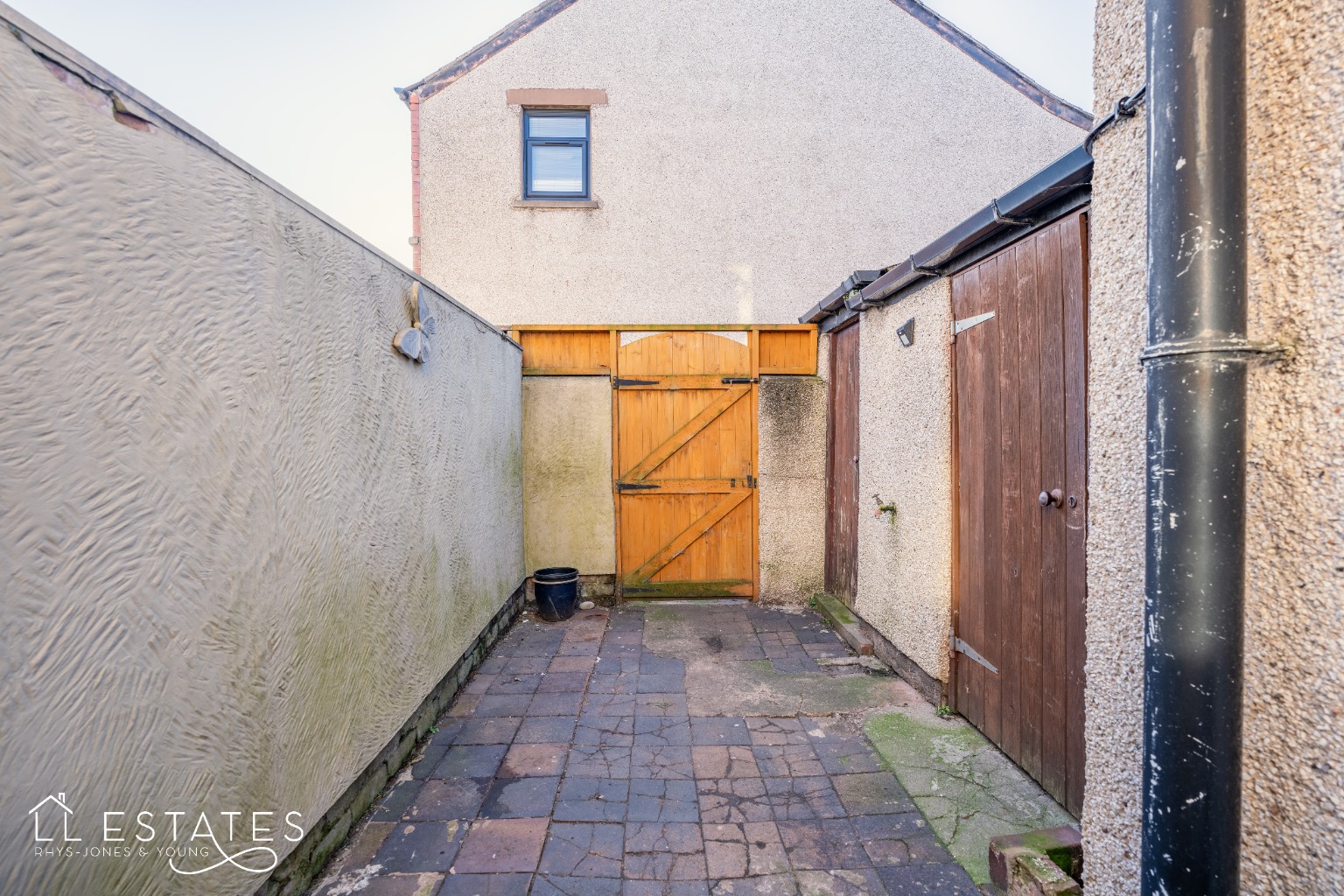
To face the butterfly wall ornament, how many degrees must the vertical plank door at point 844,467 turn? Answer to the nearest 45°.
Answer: approximately 45° to its left

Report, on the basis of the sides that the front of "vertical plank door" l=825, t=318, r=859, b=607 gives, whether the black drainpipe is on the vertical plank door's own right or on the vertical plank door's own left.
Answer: on the vertical plank door's own left

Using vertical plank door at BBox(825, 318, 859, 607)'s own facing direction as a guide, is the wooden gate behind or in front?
in front

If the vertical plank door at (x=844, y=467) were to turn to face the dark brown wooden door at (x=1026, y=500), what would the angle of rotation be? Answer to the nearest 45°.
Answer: approximately 90° to its left

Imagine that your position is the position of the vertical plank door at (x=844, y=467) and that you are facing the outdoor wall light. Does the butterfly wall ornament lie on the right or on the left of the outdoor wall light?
right

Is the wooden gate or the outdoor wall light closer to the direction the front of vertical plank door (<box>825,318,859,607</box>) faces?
the wooden gate

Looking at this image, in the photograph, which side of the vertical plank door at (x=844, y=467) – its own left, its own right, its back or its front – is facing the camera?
left

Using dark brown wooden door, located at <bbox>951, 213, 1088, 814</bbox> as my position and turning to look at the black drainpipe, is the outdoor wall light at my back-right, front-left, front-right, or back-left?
back-right

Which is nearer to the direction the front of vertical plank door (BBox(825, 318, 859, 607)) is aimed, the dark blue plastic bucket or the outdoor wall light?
the dark blue plastic bucket

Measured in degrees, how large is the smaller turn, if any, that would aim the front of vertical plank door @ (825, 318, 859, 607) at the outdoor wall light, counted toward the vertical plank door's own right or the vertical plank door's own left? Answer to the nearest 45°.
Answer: approximately 90° to the vertical plank door's own left

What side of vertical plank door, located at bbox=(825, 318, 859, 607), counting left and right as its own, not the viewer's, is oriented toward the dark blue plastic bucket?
front
